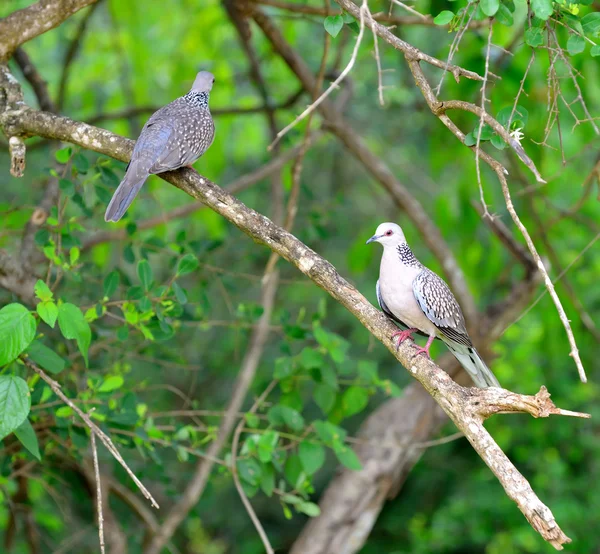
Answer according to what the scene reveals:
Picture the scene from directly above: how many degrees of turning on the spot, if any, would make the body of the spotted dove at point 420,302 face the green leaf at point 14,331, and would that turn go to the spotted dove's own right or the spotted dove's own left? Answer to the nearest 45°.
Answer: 0° — it already faces it

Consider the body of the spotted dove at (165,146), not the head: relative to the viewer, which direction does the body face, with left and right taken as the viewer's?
facing away from the viewer and to the right of the viewer

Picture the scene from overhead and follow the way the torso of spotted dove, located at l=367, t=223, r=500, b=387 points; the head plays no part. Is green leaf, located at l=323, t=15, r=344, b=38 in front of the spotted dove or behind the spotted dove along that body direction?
in front

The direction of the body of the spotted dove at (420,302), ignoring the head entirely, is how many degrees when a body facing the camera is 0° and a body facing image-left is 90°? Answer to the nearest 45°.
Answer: approximately 45°

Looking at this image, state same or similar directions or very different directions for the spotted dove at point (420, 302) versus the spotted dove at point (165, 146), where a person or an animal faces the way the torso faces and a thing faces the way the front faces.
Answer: very different directions

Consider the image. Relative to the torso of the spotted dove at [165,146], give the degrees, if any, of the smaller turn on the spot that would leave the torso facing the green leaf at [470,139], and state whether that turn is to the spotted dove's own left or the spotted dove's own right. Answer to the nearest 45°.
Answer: approximately 90° to the spotted dove's own right
